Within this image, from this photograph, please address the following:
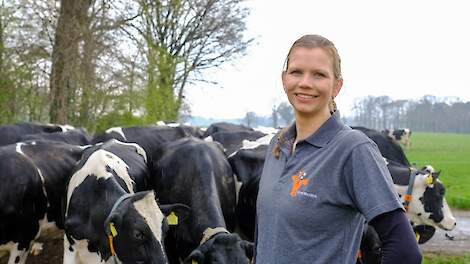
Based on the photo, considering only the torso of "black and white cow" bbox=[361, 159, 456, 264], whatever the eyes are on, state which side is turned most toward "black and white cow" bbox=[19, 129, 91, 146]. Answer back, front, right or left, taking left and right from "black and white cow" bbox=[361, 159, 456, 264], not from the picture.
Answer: back

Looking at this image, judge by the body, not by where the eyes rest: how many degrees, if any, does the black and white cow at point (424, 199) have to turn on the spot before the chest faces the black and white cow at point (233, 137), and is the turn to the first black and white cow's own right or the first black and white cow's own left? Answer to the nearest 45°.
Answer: approximately 180°

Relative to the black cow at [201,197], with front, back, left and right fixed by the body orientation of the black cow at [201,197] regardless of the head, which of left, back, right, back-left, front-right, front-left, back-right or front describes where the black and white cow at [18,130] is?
back-right

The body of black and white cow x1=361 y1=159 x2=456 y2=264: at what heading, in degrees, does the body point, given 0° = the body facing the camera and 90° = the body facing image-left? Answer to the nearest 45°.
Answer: approximately 270°

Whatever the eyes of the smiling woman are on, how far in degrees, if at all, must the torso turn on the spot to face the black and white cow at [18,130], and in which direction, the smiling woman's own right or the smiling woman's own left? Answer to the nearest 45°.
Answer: approximately 90° to the smiling woman's own right

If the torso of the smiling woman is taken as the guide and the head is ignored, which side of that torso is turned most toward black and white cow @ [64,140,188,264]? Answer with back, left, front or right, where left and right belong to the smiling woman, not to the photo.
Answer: right

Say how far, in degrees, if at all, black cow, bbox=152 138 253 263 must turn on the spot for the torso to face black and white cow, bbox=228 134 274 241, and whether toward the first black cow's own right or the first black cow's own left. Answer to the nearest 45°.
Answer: approximately 135° to the first black cow's own left
